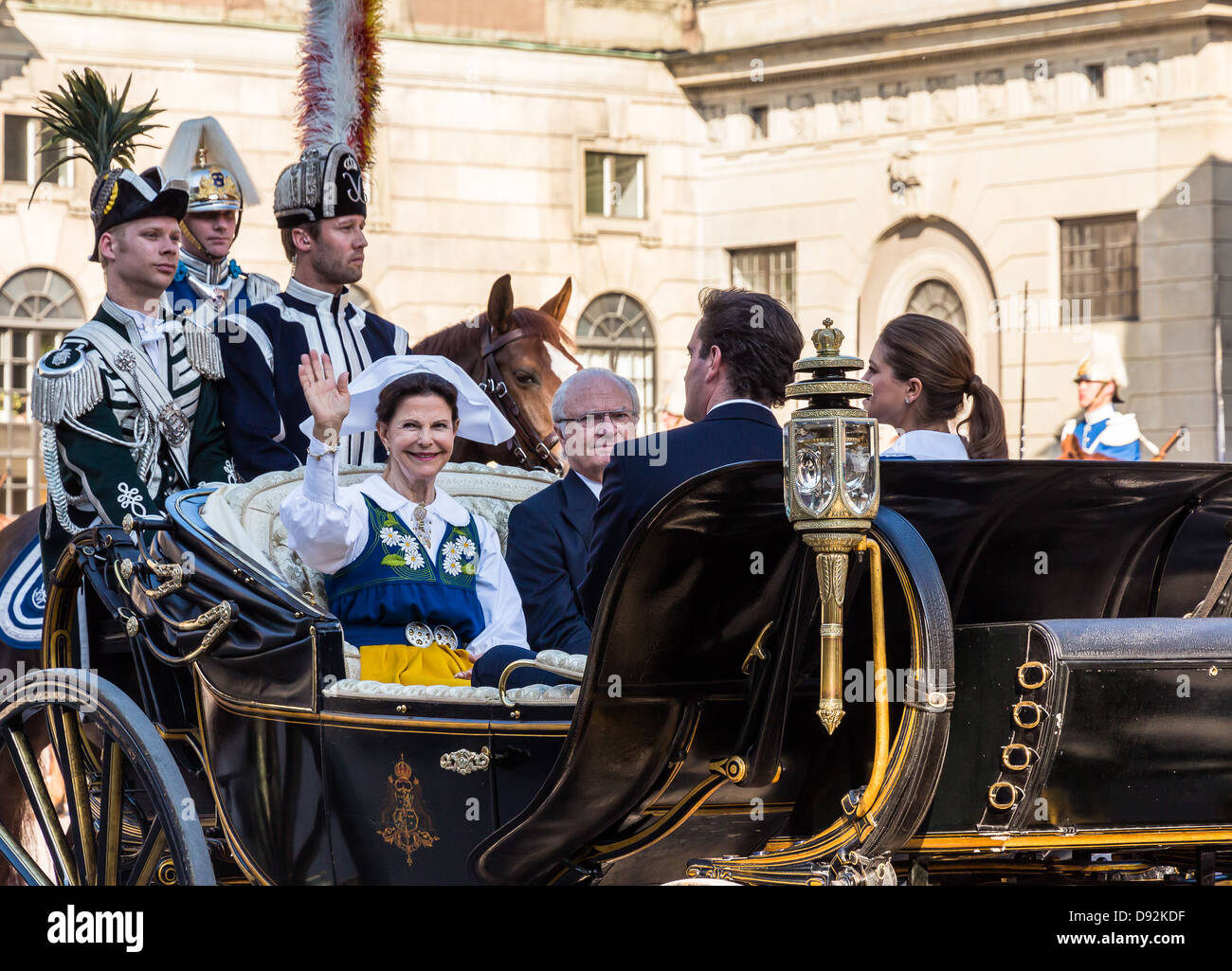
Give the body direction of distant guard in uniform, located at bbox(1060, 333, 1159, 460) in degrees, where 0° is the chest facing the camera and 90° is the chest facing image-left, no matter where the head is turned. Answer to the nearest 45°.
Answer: approximately 45°

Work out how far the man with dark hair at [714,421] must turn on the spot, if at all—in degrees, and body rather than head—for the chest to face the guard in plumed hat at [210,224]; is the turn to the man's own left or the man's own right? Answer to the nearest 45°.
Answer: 0° — they already face them

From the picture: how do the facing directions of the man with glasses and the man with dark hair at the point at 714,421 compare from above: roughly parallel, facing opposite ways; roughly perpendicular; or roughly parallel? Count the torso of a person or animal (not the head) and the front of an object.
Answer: roughly parallel, facing opposite ways

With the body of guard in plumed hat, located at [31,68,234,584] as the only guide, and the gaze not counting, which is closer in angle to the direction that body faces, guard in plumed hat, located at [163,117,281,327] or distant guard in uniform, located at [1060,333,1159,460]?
the distant guard in uniform

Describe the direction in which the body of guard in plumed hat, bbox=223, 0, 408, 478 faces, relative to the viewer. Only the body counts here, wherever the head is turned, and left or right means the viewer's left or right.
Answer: facing the viewer and to the right of the viewer

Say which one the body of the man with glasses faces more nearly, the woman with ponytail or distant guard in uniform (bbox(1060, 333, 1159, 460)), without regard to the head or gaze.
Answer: the woman with ponytail

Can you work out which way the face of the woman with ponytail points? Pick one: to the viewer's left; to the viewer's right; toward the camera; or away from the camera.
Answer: to the viewer's left

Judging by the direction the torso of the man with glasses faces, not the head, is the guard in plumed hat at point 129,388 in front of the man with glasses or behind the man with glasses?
behind

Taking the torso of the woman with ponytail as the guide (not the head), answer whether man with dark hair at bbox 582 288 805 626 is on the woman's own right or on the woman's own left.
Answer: on the woman's own left

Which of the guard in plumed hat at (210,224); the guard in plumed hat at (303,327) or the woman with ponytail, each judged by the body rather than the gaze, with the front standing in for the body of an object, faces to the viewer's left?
the woman with ponytail

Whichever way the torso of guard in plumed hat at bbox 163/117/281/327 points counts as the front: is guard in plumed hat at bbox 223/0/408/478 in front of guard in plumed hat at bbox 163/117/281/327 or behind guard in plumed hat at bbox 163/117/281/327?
in front

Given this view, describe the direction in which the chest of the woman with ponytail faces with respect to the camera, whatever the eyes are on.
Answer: to the viewer's left

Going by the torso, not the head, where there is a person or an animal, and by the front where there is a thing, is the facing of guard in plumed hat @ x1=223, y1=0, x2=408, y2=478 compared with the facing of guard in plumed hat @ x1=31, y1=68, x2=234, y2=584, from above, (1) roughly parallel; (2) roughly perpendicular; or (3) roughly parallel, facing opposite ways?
roughly parallel

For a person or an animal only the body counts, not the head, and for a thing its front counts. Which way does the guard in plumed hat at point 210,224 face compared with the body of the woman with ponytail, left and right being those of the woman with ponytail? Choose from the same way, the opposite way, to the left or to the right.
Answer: the opposite way

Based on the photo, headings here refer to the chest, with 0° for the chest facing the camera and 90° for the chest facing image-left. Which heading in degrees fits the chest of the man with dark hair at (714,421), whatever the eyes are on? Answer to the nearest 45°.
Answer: approximately 135°

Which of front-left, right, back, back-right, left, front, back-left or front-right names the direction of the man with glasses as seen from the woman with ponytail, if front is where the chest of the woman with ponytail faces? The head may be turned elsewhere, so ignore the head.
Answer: front
